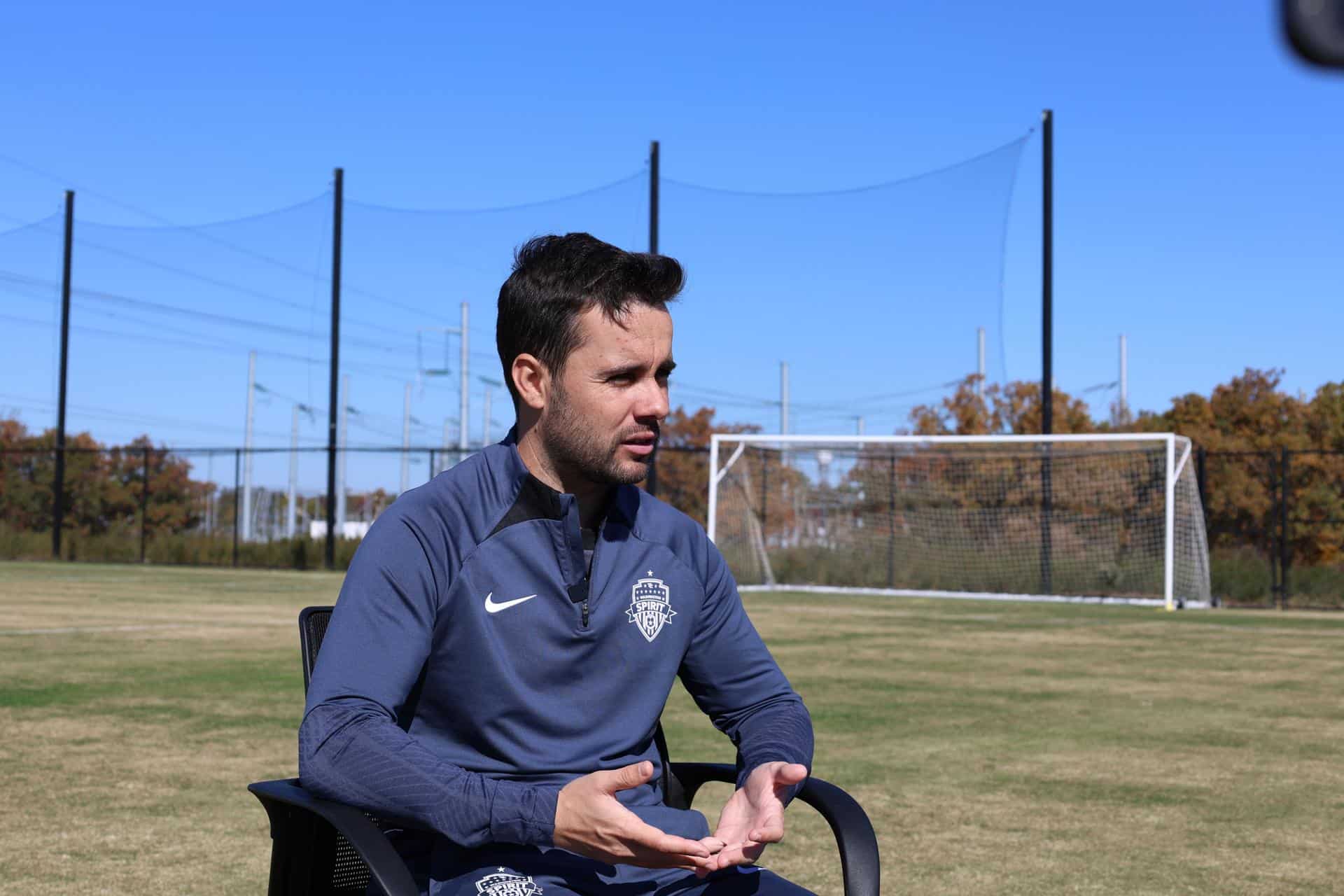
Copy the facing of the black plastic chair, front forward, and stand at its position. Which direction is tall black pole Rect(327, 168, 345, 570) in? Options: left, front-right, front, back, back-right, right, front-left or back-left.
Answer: back-left

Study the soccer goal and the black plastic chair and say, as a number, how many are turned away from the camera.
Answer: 0

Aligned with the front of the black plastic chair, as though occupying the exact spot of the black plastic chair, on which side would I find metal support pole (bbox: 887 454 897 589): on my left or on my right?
on my left

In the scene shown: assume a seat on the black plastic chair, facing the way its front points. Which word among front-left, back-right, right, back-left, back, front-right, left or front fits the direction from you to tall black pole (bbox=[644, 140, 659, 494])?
back-left

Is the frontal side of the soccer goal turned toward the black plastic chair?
yes

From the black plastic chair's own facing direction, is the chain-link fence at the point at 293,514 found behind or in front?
behind

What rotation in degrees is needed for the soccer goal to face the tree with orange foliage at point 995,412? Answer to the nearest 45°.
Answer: approximately 180°

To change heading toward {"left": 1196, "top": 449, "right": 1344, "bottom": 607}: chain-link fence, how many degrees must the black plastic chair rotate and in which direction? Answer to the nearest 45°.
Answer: approximately 90° to its left

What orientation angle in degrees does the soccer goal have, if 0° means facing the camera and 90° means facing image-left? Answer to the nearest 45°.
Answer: approximately 0°

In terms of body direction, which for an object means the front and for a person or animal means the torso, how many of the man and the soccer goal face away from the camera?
0

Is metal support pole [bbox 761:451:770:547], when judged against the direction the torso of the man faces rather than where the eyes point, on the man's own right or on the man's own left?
on the man's own left

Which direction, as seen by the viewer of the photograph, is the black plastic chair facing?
facing the viewer and to the right of the viewer

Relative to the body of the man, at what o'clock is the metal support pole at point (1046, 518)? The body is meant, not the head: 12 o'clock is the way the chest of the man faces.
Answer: The metal support pole is roughly at 8 o'clock from the man.
